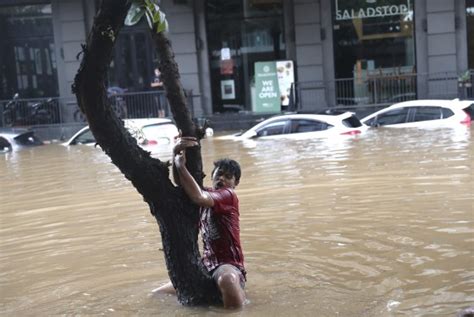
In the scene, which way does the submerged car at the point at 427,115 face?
to the viewer's left

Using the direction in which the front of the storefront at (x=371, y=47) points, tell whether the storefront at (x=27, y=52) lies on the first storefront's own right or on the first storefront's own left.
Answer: on the first storefront's own right

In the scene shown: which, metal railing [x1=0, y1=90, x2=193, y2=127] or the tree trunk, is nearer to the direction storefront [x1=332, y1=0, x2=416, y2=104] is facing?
the tree trunk

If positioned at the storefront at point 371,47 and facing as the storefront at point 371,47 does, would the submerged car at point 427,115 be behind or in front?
in front

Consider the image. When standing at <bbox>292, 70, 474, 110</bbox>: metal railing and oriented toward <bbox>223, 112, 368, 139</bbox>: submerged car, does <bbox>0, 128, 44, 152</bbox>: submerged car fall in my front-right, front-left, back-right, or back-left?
front-right

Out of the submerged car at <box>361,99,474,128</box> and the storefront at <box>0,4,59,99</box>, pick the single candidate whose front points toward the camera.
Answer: the storefront

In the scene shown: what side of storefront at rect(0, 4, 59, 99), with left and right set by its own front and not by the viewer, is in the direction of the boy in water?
front

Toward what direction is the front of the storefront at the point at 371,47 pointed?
toward the camera

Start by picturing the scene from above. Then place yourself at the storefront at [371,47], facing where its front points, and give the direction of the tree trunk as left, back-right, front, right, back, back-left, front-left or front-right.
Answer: front

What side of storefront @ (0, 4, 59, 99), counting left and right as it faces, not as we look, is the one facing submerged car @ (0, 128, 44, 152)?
front

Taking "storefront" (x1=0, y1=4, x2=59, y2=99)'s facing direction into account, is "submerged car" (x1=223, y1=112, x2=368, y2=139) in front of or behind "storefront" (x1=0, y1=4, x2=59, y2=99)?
in front

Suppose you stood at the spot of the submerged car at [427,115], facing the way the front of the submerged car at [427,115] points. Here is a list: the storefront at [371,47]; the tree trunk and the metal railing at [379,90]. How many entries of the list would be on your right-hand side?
2

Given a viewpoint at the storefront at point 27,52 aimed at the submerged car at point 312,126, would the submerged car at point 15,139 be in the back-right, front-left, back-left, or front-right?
front-right

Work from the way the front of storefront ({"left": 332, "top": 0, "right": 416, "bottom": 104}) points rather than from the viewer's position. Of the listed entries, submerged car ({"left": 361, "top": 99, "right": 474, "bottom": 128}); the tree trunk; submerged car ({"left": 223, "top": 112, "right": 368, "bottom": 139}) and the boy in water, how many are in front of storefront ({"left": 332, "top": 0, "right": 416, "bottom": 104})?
4
